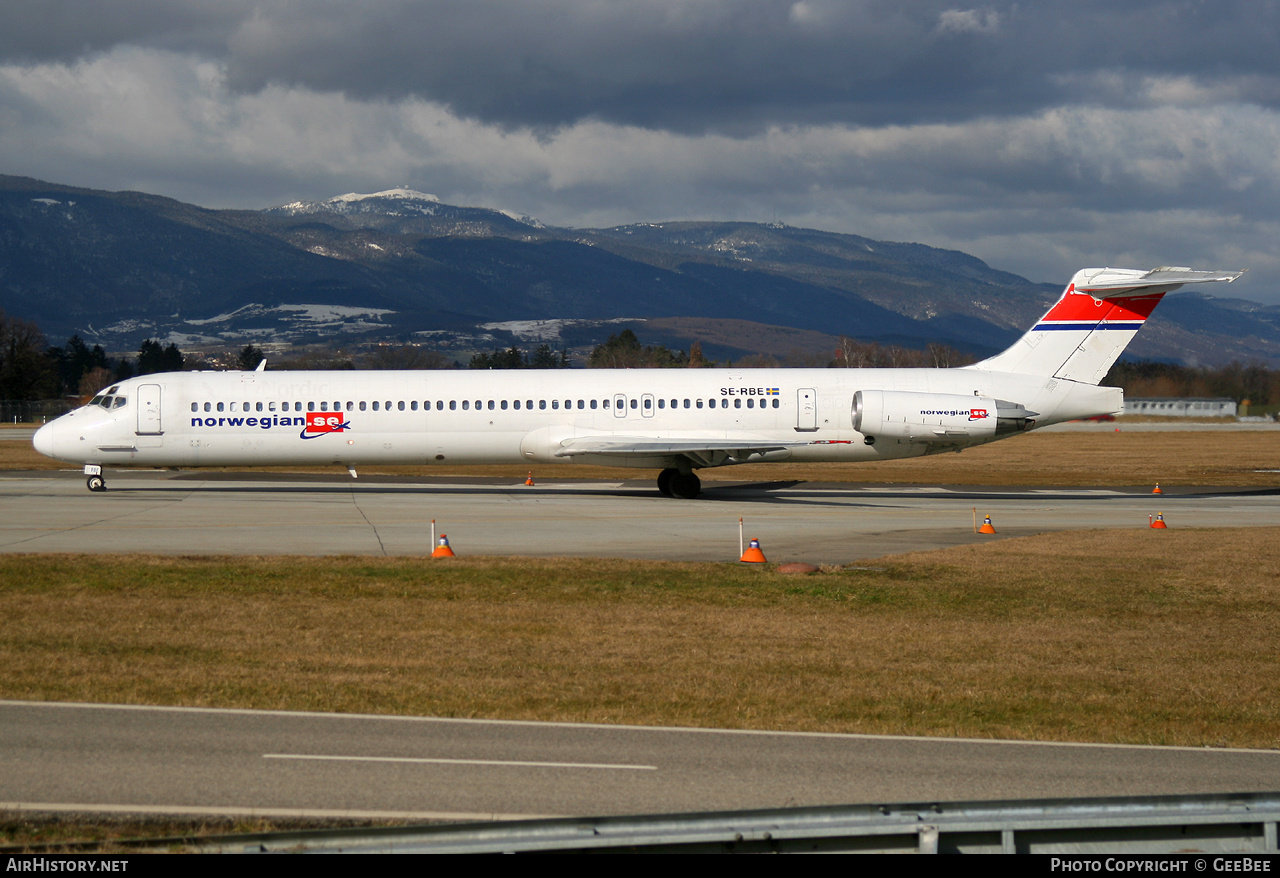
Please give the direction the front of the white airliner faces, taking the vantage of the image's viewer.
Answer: facing to the left of the viewer

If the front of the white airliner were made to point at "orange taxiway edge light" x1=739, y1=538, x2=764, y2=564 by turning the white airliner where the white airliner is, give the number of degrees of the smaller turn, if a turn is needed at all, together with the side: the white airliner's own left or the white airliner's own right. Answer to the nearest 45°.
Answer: approximately 90° to the white airliner's own left
